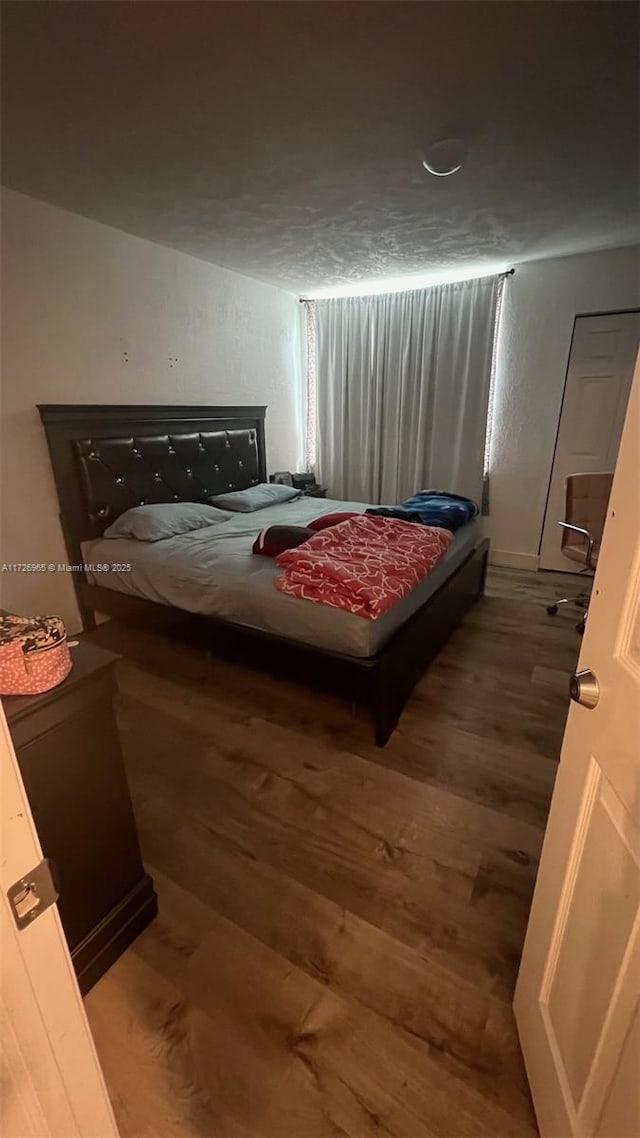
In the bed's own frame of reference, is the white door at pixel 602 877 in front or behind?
in front

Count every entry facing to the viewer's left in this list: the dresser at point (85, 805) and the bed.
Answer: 0

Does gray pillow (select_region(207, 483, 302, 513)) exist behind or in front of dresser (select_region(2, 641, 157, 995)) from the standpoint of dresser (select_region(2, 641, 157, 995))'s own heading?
in front

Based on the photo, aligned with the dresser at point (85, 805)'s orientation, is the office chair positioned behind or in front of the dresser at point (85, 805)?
in front

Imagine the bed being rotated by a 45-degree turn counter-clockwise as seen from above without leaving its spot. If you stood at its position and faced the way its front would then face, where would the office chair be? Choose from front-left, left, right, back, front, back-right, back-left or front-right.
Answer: front

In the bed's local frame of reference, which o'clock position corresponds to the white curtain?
The white curtain is roughly at 9 o'clock from the bed.

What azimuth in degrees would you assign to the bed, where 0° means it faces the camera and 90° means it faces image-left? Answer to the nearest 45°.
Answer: approximately 315°

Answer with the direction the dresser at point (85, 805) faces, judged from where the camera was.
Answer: facing away from the viewer and to the right of the viewer
